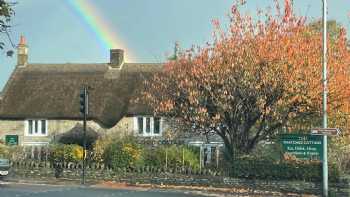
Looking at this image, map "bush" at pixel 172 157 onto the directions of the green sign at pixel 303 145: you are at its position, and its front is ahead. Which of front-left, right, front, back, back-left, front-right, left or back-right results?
back-right

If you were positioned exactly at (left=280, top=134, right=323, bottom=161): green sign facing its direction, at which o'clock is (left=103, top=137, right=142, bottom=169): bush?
The bush is roughly at 4 o'clock from the green sign.

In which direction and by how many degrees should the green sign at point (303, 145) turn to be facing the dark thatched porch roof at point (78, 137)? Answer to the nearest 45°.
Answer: approximately 135° to its right

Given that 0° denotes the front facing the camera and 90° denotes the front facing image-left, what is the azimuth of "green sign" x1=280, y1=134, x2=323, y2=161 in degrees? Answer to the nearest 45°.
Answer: approximately 0°
